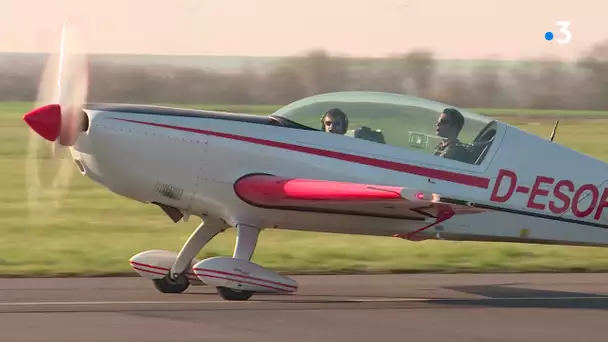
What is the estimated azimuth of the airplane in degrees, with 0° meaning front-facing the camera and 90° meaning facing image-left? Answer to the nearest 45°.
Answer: approximately 90°

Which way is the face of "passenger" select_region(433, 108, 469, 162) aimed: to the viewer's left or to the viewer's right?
to the viewer's left
